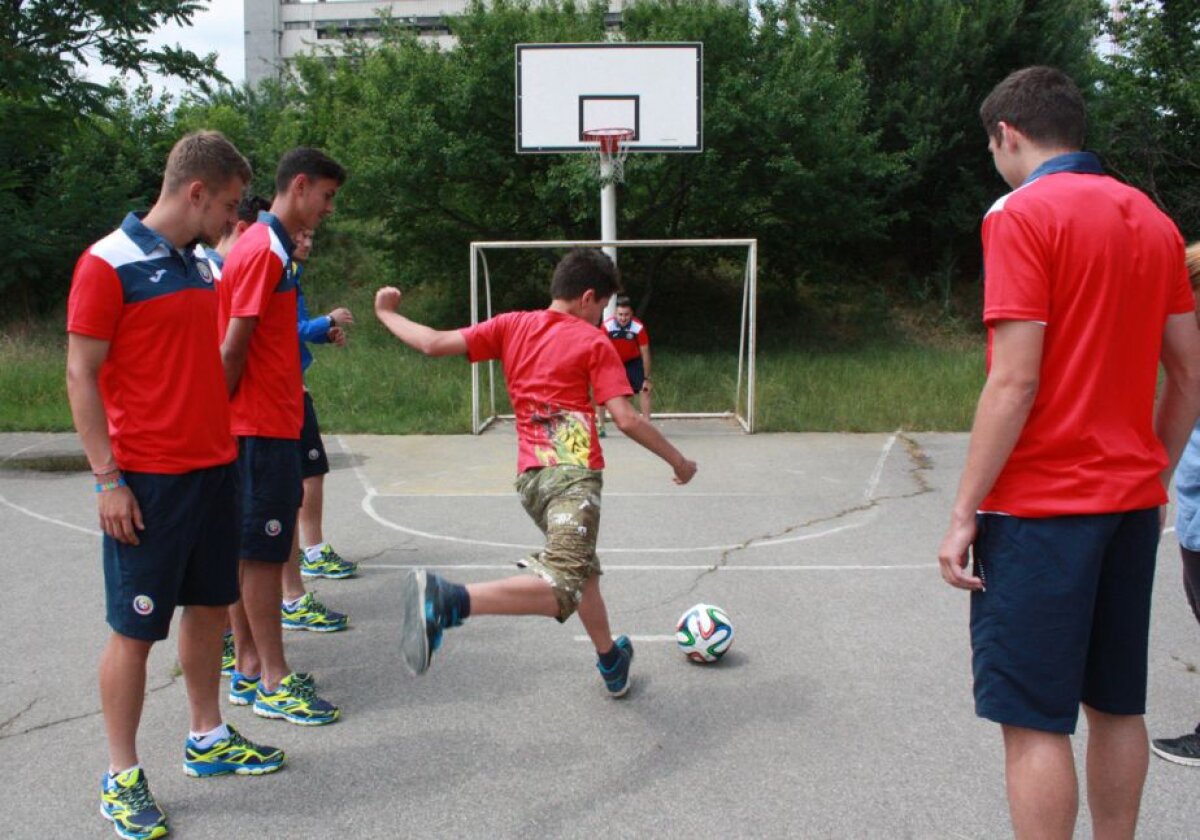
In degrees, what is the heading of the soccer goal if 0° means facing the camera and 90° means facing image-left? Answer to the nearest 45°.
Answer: approximately 0°

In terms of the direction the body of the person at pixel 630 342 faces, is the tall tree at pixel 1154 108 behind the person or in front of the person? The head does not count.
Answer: behind

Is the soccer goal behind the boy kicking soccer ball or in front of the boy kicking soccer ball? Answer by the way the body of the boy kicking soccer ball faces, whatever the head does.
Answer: in front

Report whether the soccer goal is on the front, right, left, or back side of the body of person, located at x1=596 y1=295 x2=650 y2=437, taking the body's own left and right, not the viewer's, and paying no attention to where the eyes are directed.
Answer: back

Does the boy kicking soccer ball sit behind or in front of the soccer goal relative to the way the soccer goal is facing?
in front

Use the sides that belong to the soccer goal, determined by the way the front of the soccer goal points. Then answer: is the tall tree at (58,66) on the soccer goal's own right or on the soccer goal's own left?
on the soccer goal's own right

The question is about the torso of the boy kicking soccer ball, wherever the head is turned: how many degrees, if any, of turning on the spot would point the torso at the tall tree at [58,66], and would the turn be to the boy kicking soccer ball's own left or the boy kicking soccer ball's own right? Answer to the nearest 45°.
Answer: approximately 90° to the boy kicking soccer ball's own left

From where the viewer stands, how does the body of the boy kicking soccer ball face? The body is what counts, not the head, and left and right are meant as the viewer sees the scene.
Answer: facing away from the viewer and to the right of the viewer

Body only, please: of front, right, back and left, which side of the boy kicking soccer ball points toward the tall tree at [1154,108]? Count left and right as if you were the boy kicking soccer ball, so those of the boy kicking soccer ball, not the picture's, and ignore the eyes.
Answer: front

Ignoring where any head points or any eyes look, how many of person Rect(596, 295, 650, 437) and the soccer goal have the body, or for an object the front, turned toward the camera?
2

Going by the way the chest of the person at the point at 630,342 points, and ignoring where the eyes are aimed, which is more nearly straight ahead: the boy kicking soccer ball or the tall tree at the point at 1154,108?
the boy kicking soccer ball

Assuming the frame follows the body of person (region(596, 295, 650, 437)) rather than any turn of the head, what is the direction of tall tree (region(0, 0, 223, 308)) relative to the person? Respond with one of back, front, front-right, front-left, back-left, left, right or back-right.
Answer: back-right

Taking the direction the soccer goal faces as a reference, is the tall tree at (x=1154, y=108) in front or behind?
behind

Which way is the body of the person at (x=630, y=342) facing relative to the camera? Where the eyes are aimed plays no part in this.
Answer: toward the camera
